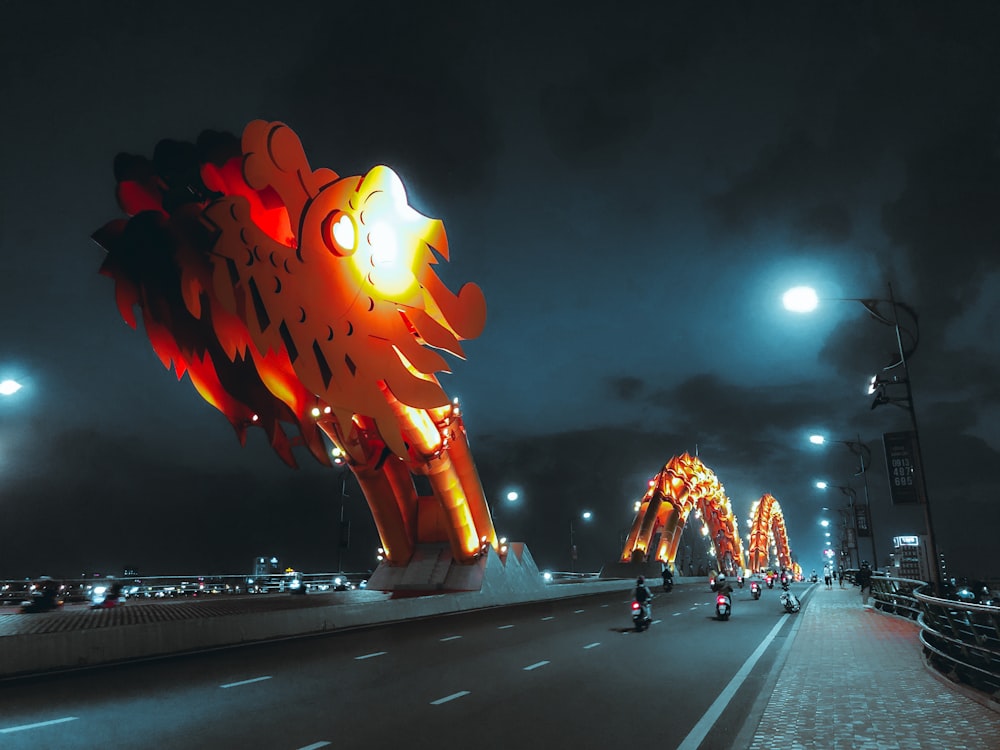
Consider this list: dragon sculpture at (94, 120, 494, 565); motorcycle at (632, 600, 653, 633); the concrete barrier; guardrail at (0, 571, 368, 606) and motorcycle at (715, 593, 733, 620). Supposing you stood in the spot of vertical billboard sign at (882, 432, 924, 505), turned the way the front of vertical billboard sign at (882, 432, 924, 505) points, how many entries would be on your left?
0

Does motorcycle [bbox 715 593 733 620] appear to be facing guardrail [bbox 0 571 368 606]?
no

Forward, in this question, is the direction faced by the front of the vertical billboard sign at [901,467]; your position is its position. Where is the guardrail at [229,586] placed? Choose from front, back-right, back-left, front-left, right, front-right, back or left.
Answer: right

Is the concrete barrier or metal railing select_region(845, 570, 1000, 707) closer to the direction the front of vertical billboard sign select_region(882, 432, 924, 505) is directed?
the metal railing

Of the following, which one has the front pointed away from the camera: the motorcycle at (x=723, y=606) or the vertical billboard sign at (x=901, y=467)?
the motorcycle

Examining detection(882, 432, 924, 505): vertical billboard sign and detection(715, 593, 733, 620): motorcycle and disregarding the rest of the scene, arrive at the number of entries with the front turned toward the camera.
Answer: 1

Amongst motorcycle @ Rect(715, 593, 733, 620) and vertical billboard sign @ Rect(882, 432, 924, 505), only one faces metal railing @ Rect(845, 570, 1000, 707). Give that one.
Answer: the vertical billboard sign

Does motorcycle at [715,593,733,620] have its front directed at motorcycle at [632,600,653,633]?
no

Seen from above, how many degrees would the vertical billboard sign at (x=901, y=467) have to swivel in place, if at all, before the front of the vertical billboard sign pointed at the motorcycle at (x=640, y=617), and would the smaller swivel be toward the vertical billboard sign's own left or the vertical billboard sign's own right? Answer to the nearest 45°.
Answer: approximately 90° to the vertical billboard sign's own right

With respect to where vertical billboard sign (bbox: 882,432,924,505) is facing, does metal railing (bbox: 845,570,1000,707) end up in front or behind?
in front

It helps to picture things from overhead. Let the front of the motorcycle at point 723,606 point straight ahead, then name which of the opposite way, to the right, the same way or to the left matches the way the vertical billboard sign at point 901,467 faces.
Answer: the opposite way

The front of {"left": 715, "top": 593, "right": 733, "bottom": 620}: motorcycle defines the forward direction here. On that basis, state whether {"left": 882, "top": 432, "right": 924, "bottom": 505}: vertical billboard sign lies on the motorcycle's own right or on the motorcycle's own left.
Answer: on the motorcycle's own right

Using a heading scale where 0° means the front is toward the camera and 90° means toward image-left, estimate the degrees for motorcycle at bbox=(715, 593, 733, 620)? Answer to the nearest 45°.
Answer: approximately 180°

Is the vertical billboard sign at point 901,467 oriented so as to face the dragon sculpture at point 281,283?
no

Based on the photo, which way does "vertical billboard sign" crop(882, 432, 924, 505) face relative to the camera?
toward the camera

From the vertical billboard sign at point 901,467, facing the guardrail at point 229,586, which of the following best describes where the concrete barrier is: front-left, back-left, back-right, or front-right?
front-left
